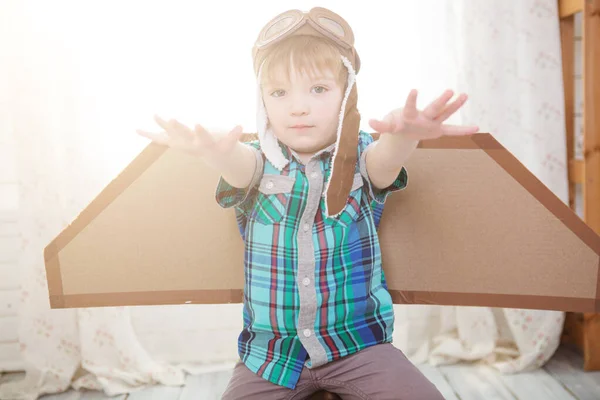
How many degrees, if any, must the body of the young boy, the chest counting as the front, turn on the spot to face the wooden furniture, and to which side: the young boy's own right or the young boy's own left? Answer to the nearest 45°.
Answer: approximately 135° to the young boy's own left

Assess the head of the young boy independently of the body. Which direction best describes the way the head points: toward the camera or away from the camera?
toward the camera

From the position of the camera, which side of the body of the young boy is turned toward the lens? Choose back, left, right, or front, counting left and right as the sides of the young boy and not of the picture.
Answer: front
